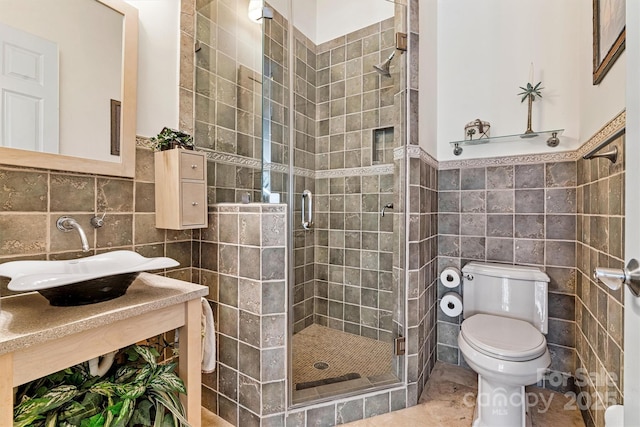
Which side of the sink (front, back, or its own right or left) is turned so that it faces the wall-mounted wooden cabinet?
left

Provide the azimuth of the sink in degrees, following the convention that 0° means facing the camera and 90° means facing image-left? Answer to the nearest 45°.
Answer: approximately 315°

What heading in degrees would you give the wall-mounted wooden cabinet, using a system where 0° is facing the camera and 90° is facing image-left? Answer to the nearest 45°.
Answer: approximately 315°

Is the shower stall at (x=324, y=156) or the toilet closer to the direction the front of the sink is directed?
the toilet

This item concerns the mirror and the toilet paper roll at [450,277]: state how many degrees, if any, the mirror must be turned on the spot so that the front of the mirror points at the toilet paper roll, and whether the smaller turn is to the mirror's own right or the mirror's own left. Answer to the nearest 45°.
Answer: approximately 45° to the mirror's own left

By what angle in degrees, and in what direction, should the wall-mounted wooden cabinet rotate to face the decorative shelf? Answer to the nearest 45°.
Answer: approximately 45° to its left

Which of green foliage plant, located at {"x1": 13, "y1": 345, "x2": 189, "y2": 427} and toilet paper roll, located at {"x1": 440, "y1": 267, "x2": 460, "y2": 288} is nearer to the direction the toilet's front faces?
the green foliage plant

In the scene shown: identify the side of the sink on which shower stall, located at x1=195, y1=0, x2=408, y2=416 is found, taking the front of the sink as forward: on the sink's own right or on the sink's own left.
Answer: on the sink's own left
